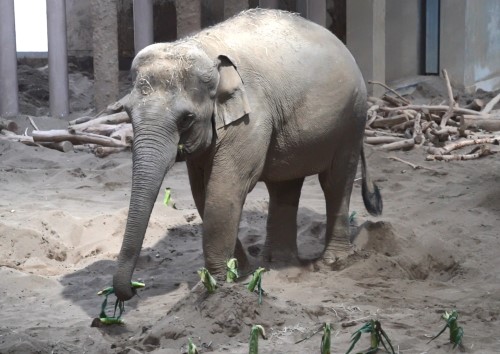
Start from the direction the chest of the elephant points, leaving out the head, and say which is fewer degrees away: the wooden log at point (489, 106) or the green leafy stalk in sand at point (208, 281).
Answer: the green leafy stalk in sand

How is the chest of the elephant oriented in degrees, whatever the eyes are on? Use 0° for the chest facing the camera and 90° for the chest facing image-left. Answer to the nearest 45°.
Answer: approximately 45°

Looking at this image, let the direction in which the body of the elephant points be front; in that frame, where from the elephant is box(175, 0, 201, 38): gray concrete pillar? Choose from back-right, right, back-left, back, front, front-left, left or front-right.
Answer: back-right

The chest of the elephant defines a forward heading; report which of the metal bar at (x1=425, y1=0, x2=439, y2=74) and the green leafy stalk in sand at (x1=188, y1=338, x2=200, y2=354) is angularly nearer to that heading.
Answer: the green leafy stalk in sand

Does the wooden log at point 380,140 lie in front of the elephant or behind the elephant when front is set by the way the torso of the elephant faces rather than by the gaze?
behind

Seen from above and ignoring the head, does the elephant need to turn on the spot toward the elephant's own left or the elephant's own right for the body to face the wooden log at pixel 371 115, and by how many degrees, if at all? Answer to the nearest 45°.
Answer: approximately 135° to the elephant's own right

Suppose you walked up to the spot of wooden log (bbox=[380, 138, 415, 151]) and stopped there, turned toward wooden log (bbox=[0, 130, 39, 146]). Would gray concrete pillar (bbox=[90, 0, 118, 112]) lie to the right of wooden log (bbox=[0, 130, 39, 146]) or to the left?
right

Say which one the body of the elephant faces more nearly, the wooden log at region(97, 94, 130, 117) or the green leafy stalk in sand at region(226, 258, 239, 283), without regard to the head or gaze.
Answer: the green leafy stalk in sand

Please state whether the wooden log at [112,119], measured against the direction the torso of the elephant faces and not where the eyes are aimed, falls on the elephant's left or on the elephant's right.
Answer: on the elephant's right

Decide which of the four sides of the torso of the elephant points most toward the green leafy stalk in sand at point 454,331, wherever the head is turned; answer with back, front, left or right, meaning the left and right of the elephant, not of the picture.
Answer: left

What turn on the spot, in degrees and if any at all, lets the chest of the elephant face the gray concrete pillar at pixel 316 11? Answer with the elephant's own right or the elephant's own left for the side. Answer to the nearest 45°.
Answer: approximately 135° to the elephant's own right

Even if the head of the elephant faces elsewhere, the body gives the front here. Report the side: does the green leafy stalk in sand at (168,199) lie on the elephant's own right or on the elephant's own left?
on the elephant's own right

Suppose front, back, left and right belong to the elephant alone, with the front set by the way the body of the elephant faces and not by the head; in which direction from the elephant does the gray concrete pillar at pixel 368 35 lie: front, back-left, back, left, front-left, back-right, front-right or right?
back-right
